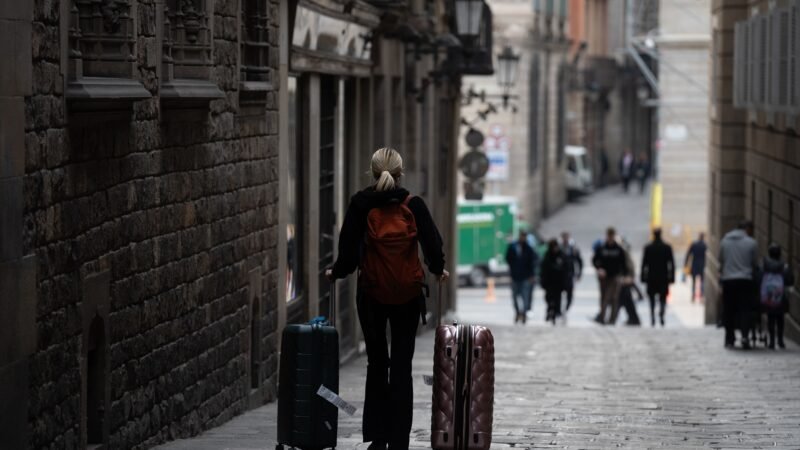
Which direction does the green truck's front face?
to the viewer's right

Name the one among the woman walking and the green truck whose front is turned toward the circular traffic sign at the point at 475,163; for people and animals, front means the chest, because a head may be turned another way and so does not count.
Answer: the woman walking

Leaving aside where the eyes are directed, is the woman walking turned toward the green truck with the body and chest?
yes

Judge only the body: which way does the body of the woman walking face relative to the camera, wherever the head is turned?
away from the camera

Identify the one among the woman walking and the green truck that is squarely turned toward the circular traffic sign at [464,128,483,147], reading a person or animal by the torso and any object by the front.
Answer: the woman walking

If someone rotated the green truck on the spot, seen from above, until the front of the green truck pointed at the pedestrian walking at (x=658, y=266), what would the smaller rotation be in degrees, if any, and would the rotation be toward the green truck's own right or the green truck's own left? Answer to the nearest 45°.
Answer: approximately 90° to the green truck's own right
